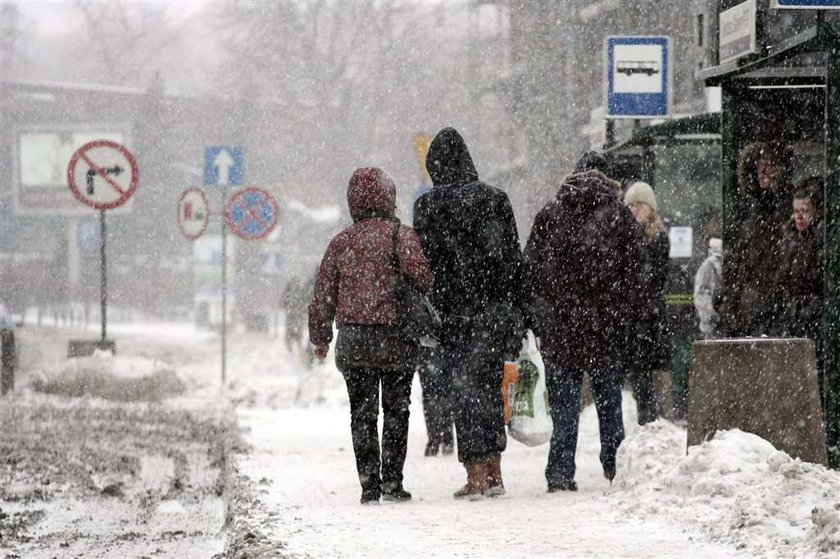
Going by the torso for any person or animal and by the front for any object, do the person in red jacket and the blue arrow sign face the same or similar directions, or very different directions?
very different directions

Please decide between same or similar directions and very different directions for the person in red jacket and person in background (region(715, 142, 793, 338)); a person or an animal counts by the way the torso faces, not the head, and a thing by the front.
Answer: very different directions

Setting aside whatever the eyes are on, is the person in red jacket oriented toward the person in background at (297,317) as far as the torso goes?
yes

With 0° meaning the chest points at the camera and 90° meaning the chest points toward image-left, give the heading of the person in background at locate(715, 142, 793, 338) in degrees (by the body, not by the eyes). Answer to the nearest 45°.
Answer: approximately 0°

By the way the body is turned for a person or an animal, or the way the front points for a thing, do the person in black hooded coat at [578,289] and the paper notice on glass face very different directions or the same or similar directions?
very different directions

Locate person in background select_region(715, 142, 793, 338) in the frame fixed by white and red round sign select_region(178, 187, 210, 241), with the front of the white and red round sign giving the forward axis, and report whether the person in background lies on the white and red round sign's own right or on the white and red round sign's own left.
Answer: on the white and red round sign's own left

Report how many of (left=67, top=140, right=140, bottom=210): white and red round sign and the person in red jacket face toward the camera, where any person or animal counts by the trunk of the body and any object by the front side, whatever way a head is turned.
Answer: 1

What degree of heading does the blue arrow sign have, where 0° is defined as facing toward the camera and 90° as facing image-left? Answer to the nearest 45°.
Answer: approximately 0°

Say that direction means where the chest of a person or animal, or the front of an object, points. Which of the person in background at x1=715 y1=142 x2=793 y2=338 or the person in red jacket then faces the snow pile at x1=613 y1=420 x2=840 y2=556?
the person in background
